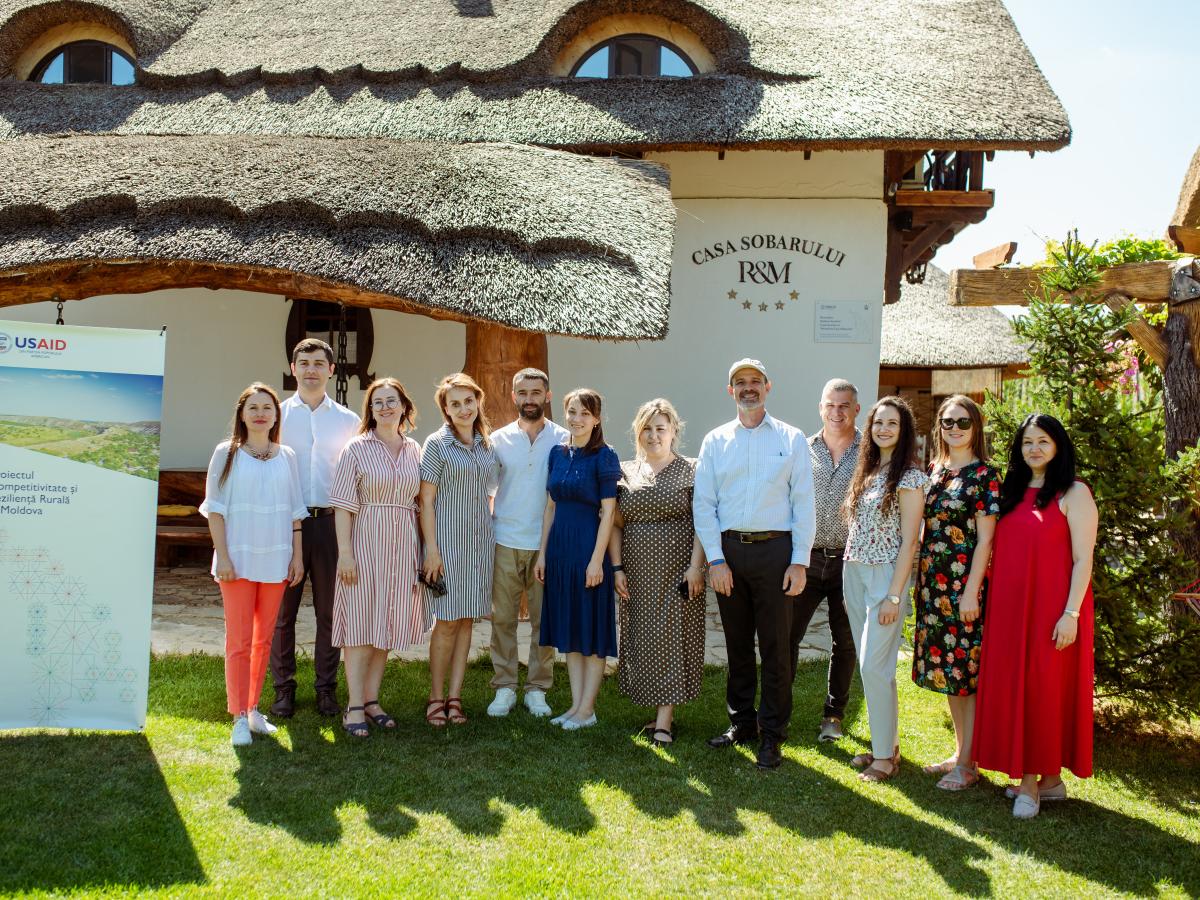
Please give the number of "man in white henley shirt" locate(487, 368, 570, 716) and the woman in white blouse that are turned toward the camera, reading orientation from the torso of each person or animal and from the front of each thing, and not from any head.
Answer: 2

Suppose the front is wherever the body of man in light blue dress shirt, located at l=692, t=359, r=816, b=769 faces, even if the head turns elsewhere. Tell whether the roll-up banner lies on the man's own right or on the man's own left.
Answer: on the man's own right

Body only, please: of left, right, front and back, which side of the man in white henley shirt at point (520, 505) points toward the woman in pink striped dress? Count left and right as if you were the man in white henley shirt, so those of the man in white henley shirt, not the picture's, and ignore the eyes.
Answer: right

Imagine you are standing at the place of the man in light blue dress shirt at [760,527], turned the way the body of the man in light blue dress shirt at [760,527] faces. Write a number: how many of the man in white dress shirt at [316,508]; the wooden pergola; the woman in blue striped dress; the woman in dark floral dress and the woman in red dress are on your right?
2

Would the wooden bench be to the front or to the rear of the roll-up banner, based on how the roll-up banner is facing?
to the rear
